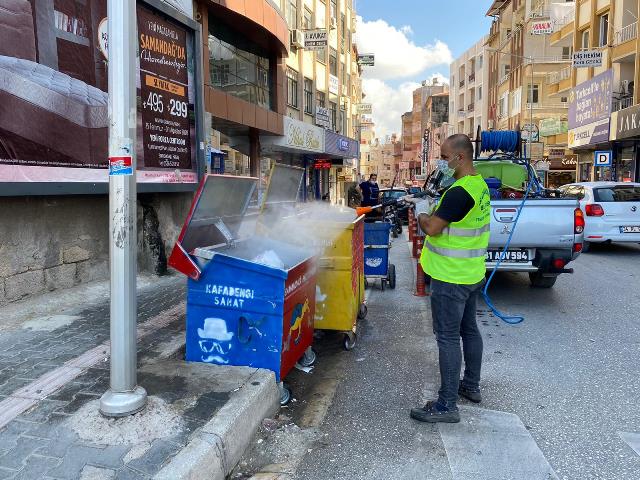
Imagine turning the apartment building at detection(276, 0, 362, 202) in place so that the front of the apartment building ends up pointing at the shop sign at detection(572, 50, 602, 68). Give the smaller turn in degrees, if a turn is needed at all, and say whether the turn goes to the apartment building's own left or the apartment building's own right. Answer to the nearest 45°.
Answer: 0° — it already faces it

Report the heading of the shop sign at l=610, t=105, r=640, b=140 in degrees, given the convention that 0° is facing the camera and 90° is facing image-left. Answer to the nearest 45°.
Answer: approximately 45°

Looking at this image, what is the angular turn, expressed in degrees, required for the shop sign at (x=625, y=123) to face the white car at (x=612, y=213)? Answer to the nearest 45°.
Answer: approximately 45° to its left

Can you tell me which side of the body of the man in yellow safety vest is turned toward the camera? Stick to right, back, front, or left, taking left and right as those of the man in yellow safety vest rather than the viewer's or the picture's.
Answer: left

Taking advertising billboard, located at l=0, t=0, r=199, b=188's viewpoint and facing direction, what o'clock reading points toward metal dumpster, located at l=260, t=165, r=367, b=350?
The metal dumpster is roughly at 12 o'clock from the advertising billboard.

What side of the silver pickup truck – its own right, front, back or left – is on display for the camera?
back

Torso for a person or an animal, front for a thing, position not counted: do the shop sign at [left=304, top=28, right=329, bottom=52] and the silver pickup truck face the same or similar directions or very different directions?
very different directions

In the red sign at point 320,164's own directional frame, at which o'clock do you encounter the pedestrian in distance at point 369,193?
The pedestrian in distance is roughly at 12 o'clock from the red sign.

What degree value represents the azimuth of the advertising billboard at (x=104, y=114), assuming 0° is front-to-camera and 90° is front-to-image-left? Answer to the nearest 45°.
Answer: approximately 315°

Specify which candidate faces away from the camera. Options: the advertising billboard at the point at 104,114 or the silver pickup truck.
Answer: the silver pickup truck

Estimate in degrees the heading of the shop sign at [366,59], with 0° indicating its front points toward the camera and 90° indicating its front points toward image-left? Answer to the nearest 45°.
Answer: approximately 0°
